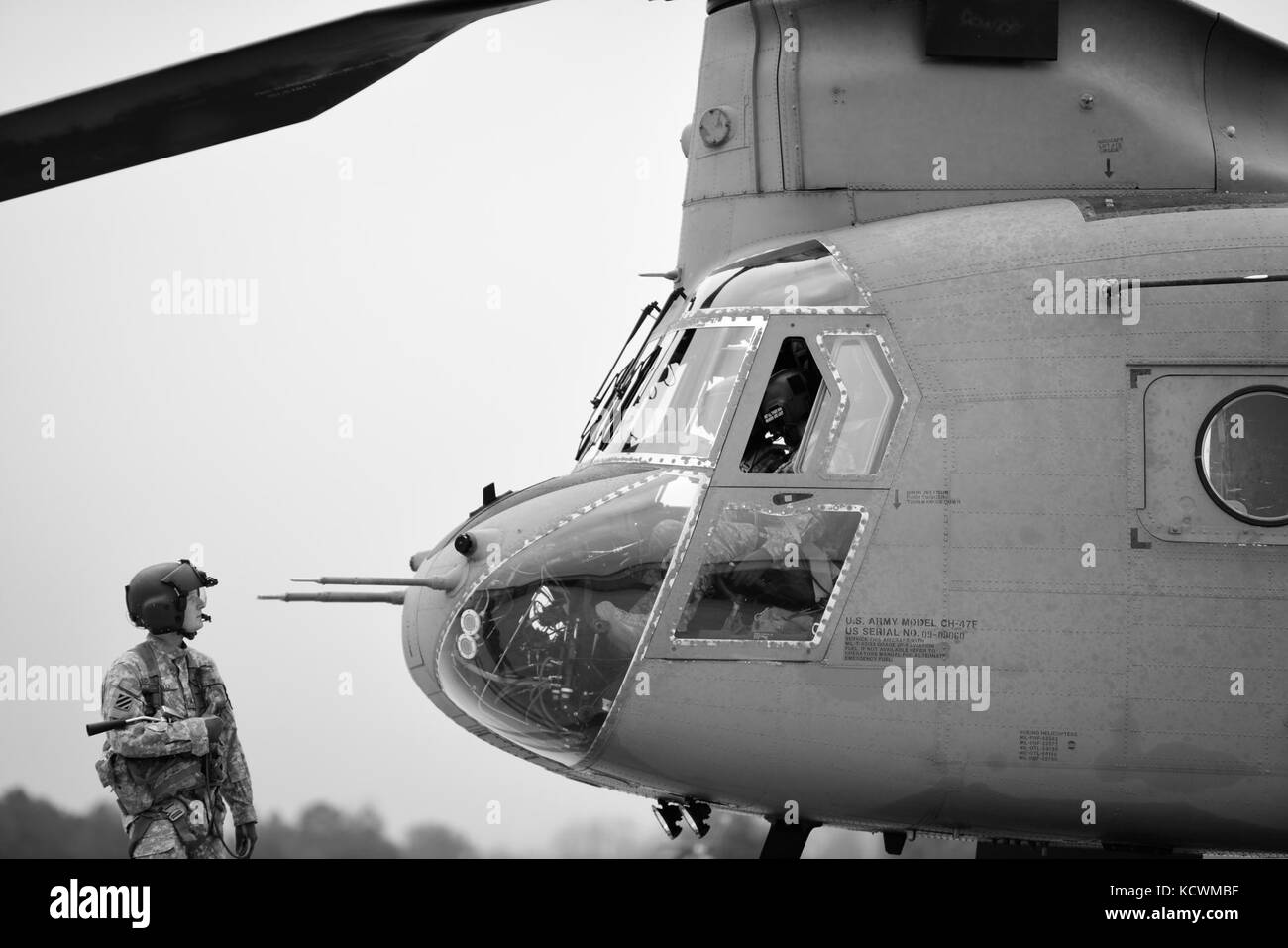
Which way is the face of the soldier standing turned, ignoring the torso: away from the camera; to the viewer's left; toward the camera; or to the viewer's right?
to the viewer's right

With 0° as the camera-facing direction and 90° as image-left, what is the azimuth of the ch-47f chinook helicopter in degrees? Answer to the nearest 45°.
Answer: approximately 90°

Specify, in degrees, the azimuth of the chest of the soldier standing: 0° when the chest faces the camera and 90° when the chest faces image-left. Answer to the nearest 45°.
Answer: approximately 315°

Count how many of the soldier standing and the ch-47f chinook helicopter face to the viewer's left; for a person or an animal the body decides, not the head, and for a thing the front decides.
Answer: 1
